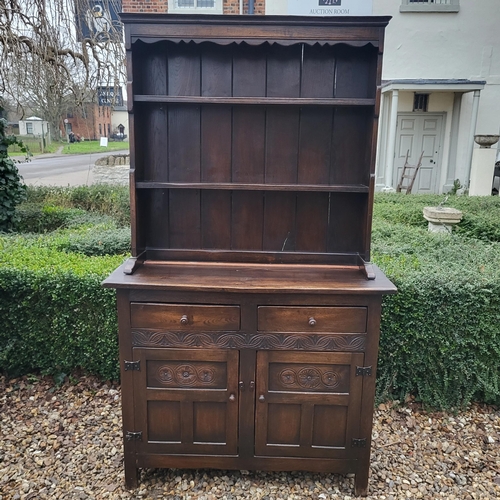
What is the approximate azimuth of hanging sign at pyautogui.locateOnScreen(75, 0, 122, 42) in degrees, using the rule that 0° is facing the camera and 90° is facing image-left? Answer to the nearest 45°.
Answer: approximately 0°

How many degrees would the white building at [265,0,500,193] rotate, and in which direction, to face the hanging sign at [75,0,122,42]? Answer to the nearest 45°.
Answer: approximately 45° to its right

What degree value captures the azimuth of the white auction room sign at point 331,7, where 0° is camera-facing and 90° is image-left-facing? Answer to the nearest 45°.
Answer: approximately 0°

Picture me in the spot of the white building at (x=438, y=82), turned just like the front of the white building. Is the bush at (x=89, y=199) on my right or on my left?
on my right

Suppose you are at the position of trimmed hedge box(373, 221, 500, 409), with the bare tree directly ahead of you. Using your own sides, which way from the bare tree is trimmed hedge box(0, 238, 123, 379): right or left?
left

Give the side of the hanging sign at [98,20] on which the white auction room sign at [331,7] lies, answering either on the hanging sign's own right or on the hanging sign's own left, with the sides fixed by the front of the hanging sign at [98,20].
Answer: on the hanging sign's own left
